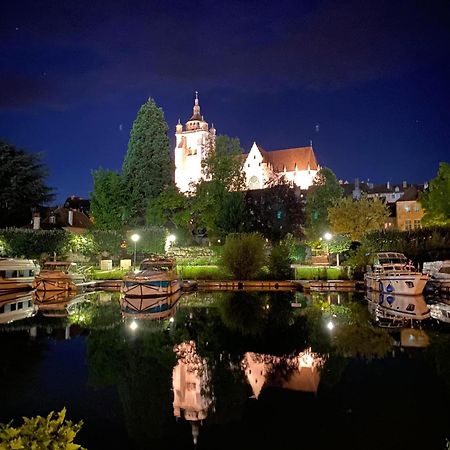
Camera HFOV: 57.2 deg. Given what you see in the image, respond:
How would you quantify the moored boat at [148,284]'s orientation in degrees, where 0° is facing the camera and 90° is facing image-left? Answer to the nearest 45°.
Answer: approximately 45°

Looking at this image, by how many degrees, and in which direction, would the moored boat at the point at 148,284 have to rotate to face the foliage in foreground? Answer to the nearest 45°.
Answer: approximately 45° to its left

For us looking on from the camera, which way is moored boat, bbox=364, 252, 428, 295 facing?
facing the viewer and to the right of the viewer

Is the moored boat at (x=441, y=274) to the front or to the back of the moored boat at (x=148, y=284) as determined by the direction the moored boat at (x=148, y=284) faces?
to the back

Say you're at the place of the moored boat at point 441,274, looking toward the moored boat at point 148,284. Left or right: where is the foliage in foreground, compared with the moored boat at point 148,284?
left

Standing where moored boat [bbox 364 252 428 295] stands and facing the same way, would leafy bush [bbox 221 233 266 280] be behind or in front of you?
behind

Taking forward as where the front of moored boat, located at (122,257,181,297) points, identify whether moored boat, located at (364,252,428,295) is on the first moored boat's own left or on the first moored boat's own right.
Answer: on the first moored boat's own left

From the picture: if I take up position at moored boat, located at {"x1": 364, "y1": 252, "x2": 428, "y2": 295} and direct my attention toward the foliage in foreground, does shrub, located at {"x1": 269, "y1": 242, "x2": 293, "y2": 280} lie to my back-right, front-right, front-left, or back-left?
back-right

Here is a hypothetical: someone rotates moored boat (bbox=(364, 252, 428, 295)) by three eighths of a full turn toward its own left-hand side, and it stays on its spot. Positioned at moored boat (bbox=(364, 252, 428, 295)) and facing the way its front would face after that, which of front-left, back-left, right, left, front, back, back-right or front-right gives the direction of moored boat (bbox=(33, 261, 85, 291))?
left

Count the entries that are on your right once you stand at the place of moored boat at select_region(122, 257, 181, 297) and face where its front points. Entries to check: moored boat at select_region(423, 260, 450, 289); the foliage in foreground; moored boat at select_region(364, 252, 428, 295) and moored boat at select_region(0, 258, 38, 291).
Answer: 1
